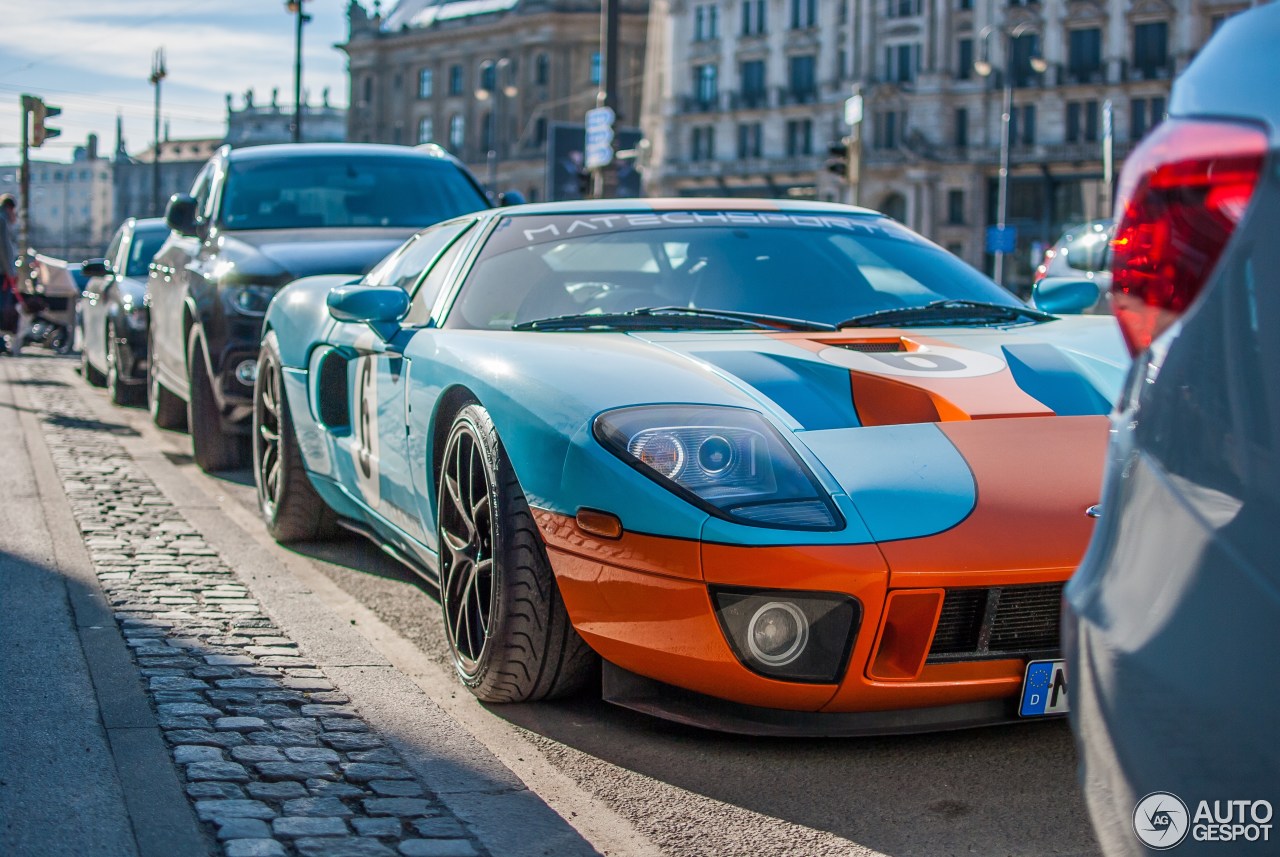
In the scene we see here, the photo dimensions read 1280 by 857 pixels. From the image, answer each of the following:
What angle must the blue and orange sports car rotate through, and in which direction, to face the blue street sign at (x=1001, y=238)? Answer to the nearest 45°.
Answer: approximately 135° to its left

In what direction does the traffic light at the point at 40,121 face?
to the viewer's right

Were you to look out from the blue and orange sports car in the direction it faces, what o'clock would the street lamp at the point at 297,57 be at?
The street lamp is roughly at 7 o'clock from the blue and orange sports car.

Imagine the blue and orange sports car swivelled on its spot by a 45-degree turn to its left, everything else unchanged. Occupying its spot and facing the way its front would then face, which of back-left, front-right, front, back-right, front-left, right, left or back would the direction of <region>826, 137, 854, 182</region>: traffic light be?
left

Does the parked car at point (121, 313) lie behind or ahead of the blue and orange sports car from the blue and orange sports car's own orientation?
behind

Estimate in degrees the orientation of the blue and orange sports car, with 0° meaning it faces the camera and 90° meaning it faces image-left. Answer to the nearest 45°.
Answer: approximately 315°

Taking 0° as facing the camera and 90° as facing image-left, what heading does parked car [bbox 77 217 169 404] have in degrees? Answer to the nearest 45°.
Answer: approximately 315°
